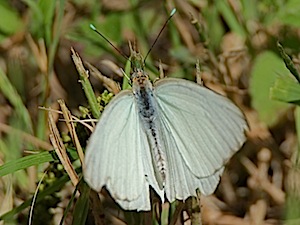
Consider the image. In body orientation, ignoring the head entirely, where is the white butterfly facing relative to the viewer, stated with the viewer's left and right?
facing away from the viewer

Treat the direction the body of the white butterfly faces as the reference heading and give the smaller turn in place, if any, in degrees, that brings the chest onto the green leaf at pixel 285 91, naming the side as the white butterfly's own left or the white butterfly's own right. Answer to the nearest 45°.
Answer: approximately 45° to the white butterfly's own right

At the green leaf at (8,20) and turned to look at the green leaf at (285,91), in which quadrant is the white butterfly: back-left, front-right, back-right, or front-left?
front-right

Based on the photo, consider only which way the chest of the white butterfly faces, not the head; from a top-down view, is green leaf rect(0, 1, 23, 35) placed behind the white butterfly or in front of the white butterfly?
in front

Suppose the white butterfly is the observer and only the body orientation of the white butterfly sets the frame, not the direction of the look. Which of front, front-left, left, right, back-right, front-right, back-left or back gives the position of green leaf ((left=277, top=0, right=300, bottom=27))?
front-right
